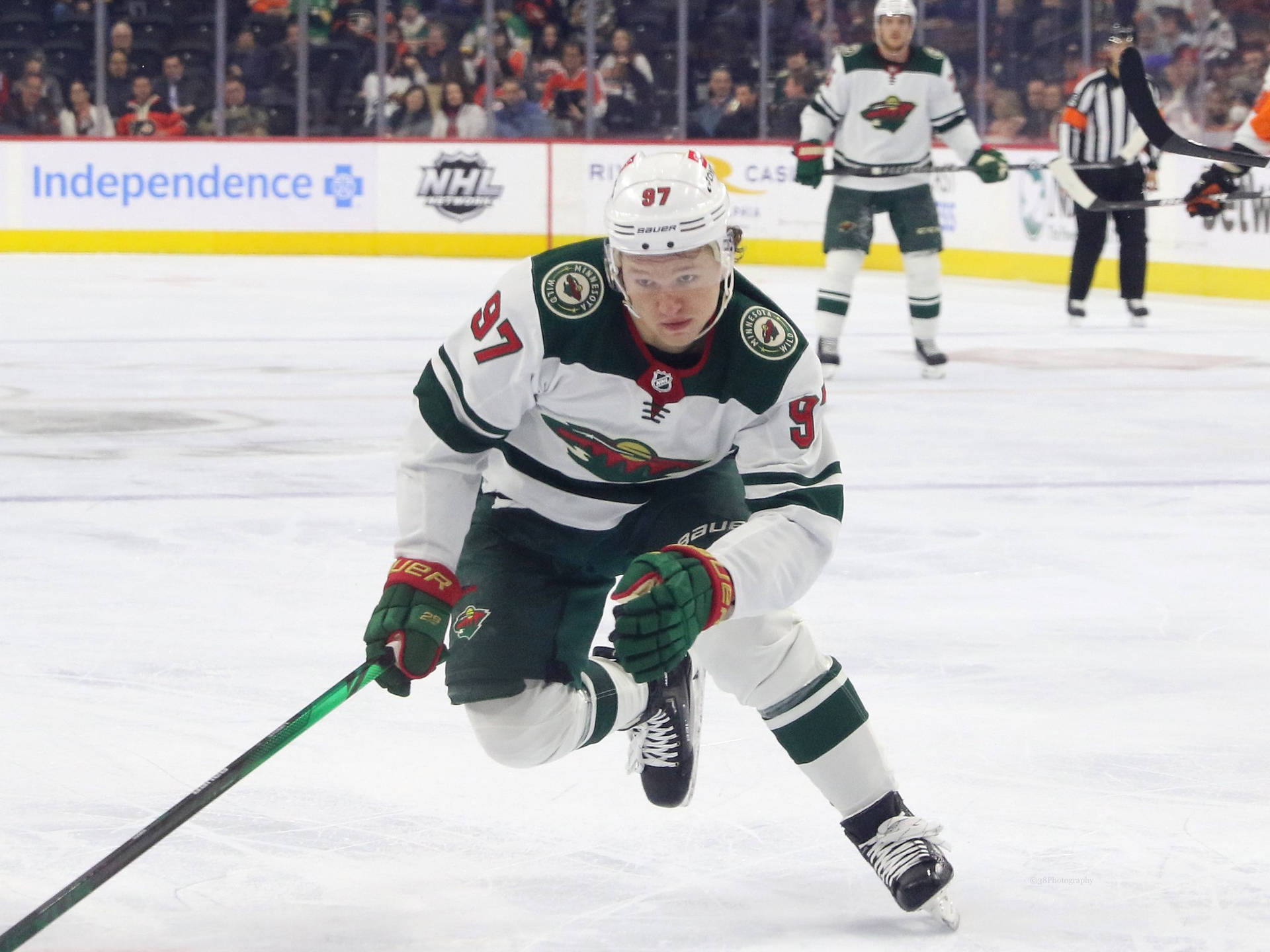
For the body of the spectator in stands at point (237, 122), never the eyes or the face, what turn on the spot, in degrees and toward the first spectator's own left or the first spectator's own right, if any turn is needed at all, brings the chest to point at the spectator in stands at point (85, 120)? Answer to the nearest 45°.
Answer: approximately 90° to the first spectator's own right

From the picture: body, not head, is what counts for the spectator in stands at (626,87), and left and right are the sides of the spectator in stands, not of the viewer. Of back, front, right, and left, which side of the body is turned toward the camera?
front

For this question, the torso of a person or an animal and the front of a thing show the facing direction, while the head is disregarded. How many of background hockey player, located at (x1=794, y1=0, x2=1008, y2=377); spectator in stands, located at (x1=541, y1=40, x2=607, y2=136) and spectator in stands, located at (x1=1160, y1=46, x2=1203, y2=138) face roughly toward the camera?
3

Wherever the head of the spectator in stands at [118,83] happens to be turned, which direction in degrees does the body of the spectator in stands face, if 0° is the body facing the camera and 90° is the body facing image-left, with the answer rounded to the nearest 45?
approximately 0°

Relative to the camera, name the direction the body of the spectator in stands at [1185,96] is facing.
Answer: toward the camera
